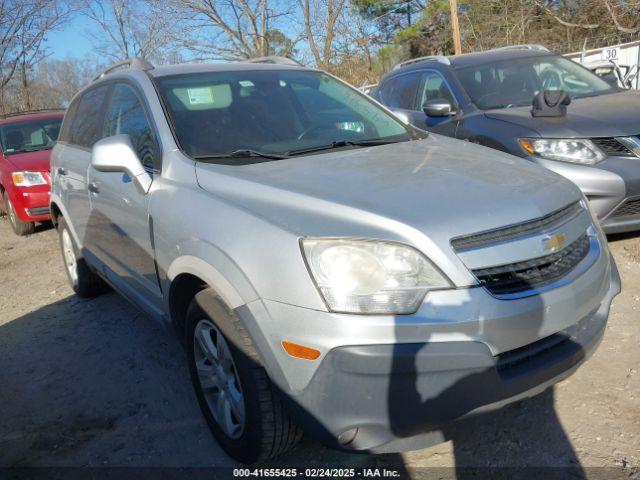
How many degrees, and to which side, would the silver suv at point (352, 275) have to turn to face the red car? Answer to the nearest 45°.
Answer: approximately 180°

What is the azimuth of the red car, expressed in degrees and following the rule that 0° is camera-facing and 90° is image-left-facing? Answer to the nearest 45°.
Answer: approximately 315°

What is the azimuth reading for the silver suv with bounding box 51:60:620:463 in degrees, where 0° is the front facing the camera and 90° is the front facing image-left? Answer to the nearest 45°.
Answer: approximately 315°
